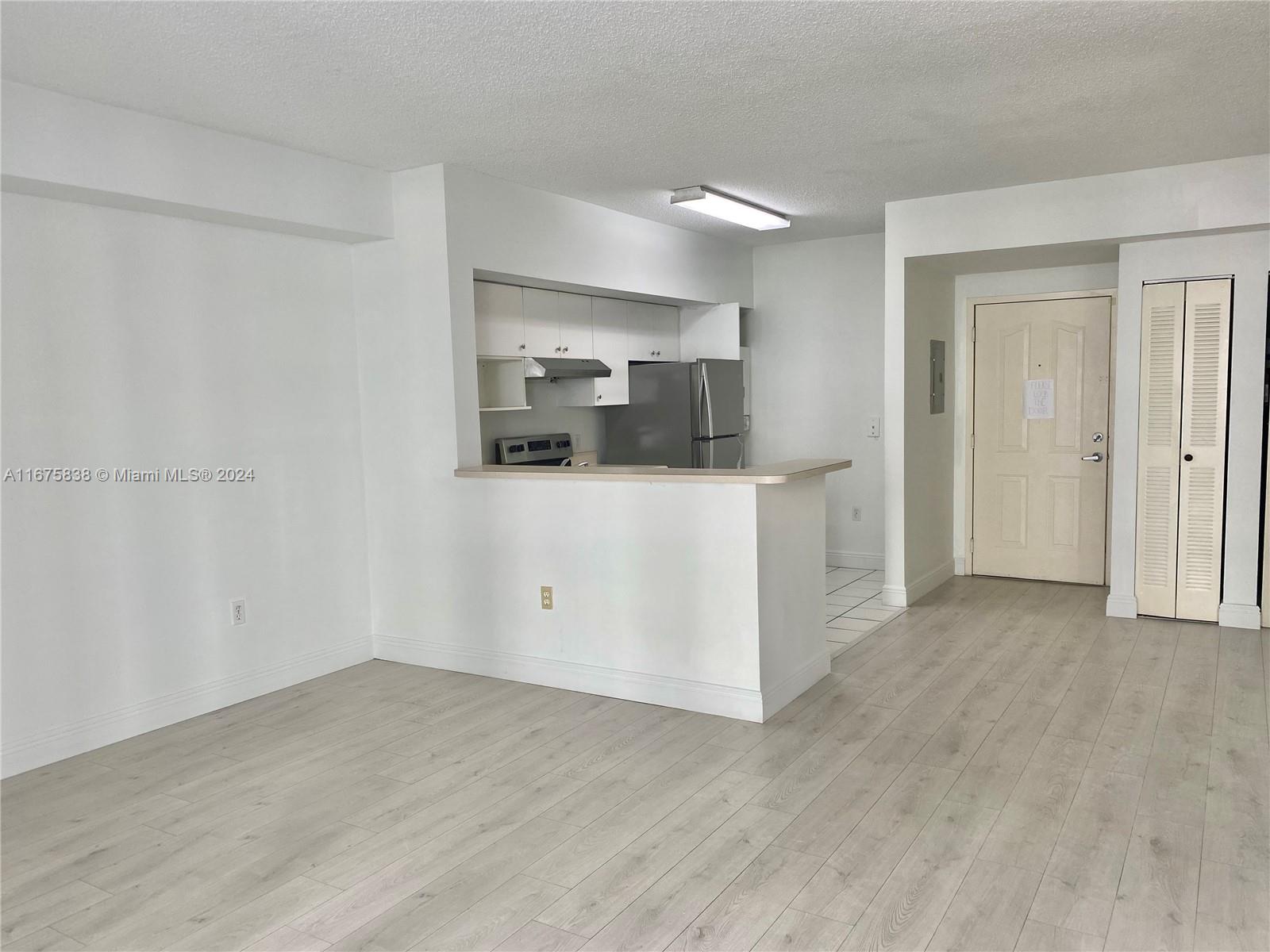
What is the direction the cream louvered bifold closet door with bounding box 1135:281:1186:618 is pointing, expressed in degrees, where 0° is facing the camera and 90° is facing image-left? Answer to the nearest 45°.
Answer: approximately 0°

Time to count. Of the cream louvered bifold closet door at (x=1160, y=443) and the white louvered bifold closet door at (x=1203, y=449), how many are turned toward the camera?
2

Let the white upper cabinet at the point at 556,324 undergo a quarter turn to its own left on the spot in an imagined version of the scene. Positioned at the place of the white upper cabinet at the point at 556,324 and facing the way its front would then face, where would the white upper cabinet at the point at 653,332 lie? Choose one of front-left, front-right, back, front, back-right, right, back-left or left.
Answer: front

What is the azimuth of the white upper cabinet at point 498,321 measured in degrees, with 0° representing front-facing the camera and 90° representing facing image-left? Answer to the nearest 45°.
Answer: approximately 315°

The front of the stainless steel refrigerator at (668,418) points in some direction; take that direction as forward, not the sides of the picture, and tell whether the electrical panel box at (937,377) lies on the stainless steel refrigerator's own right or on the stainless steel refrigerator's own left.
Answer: on the stainless steel refrigerator's own left

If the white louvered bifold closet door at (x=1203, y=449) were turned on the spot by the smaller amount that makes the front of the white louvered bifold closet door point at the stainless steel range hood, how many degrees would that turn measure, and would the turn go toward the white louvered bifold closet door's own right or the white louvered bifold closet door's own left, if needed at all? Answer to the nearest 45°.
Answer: approximately 45° to the white louvered bifold closet door's own right

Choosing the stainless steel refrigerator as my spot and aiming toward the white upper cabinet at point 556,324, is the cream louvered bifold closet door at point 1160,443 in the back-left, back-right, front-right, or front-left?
back-left

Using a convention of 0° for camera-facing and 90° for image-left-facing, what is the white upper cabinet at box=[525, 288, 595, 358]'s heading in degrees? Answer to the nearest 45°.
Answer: approximately 315°
